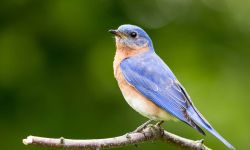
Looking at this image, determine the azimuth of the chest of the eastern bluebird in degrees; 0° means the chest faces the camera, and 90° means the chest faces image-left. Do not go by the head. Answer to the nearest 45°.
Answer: approximately 90°
